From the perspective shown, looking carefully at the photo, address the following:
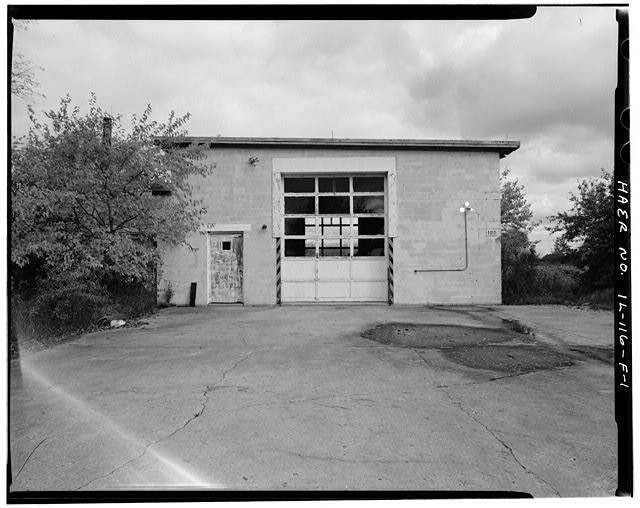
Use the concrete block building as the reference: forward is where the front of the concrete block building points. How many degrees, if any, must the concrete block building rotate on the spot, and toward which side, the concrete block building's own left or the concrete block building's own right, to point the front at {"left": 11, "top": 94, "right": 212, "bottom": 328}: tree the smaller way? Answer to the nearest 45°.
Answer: approximately 45° to the concrete block building's own right

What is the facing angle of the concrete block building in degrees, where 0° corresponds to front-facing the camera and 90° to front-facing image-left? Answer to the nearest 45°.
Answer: approximately 0°

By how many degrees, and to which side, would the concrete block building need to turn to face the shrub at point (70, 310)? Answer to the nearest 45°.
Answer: approximately 45° to its right

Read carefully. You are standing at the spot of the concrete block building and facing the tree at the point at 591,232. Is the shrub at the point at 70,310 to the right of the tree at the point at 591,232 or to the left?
right

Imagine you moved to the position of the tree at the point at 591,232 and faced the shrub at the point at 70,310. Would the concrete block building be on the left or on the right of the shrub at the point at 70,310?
right
